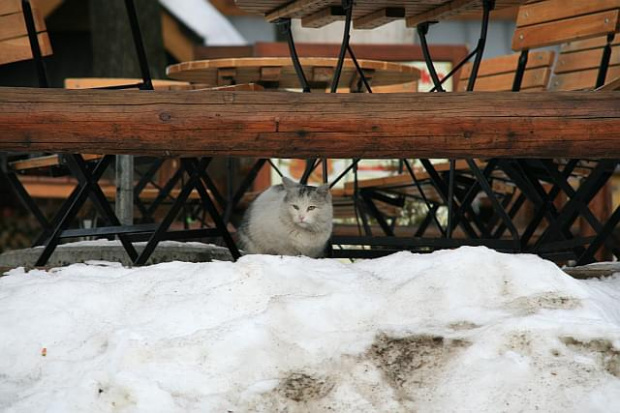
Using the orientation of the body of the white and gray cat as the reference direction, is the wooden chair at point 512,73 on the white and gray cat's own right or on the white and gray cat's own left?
on the white and gray cat's own left

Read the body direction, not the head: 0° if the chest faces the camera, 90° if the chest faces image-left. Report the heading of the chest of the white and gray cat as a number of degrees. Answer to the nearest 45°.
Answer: approximately 315°

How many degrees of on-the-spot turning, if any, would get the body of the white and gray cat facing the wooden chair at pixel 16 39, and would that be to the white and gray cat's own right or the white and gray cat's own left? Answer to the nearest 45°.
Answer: approximately 135° to the white and gray cat's own right
